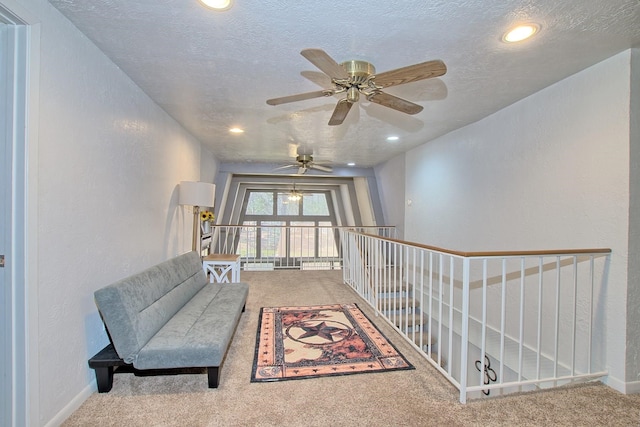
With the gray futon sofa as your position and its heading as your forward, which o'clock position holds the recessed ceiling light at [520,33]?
The recessed ceiling light is roughly at 1 o'clock from the gray futon sofa.

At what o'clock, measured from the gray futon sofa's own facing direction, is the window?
The window is roughly at 10 o'clock from the gray futon sofa.

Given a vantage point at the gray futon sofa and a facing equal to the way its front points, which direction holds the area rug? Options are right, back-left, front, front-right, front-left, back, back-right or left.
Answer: front

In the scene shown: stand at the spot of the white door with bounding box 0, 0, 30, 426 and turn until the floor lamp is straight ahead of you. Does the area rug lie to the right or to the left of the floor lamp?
right

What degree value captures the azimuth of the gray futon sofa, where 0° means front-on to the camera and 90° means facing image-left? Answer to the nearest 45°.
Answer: approximately 270°

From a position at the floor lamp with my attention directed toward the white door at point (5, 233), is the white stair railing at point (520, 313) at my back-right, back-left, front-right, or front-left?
front-left

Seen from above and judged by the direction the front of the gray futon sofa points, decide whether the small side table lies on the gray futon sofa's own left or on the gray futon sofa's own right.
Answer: on the gray futon sofa's own left

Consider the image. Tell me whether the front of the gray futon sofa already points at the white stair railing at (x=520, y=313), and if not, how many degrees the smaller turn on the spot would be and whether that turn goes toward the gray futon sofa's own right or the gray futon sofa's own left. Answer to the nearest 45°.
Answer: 0° — it already faces it

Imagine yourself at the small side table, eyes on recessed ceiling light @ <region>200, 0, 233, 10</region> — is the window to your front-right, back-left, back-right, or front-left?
back-left

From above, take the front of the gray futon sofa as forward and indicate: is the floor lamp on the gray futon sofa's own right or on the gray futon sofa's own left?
on the gray futon sofa's own left
